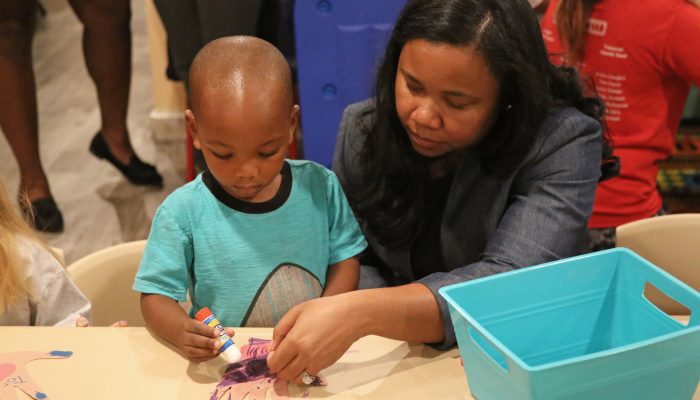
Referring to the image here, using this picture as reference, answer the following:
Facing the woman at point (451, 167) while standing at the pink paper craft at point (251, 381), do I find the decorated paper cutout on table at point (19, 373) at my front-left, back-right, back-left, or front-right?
back-left

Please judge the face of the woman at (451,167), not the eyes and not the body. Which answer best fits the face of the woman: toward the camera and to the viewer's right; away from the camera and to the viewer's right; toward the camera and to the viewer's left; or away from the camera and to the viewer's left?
toward the camera and to the viewer's left

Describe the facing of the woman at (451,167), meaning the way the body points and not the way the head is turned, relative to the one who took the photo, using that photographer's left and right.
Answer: facing the viewer and to the left of the viewer

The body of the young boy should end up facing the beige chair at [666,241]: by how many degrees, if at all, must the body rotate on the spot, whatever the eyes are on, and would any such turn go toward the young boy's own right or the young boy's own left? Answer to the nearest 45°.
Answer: approximately 90° to the young boy's own left

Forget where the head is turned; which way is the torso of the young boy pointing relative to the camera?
toward the camera

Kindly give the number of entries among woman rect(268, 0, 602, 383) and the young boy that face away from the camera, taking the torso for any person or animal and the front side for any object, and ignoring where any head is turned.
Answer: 0
